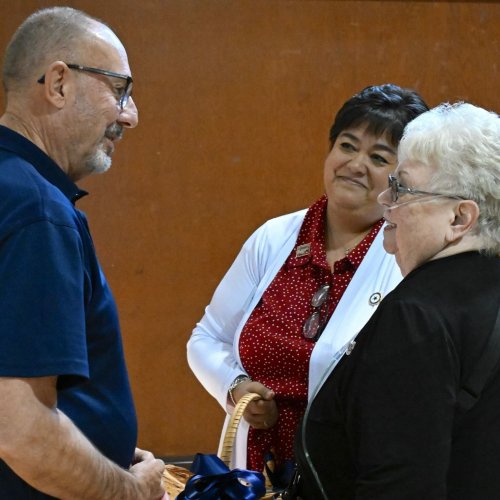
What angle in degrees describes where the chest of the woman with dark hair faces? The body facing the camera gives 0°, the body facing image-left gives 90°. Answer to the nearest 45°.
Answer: approximately 0°

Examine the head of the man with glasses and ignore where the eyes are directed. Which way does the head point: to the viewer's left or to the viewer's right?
to the viewer's right

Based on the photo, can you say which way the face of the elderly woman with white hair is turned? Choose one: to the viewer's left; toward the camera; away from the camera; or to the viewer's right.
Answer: to the viewer's left

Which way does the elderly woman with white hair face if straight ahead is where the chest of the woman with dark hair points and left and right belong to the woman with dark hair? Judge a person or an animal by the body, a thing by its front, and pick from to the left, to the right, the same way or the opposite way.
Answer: to the right

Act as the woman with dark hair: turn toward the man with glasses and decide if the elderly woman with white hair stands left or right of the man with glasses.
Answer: left

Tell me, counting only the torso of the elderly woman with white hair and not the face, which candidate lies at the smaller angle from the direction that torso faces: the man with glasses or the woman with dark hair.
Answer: the man with glasses

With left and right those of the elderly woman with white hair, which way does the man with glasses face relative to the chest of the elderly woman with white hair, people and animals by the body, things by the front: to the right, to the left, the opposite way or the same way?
the opposite way

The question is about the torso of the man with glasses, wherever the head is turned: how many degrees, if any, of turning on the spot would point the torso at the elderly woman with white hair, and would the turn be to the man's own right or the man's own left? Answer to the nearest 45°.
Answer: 0° — they already face them

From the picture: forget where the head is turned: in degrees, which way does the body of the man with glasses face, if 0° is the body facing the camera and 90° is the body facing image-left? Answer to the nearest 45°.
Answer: approximately 270°

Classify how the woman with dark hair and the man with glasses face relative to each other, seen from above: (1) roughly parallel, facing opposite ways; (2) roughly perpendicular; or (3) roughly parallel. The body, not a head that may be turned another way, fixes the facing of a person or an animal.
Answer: roughly perpendicular

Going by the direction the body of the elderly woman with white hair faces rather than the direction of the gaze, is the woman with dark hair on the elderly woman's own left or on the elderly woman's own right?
on the elderly woman's own right

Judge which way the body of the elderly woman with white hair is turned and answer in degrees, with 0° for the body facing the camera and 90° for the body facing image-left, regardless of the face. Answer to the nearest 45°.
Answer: approximately 90°
